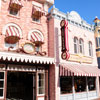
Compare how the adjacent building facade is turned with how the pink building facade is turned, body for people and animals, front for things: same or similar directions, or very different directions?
same or similar directions

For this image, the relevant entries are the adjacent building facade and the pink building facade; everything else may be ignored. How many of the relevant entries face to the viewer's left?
0

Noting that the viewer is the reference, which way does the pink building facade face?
facing the viewer and to the right of the viewer

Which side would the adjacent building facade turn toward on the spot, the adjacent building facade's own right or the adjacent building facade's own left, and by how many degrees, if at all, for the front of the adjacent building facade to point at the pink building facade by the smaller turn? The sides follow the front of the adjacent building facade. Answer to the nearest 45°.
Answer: approximately 90° to the adjacent building facade's own right

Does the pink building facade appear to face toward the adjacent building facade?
no

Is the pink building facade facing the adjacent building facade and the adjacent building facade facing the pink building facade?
no
